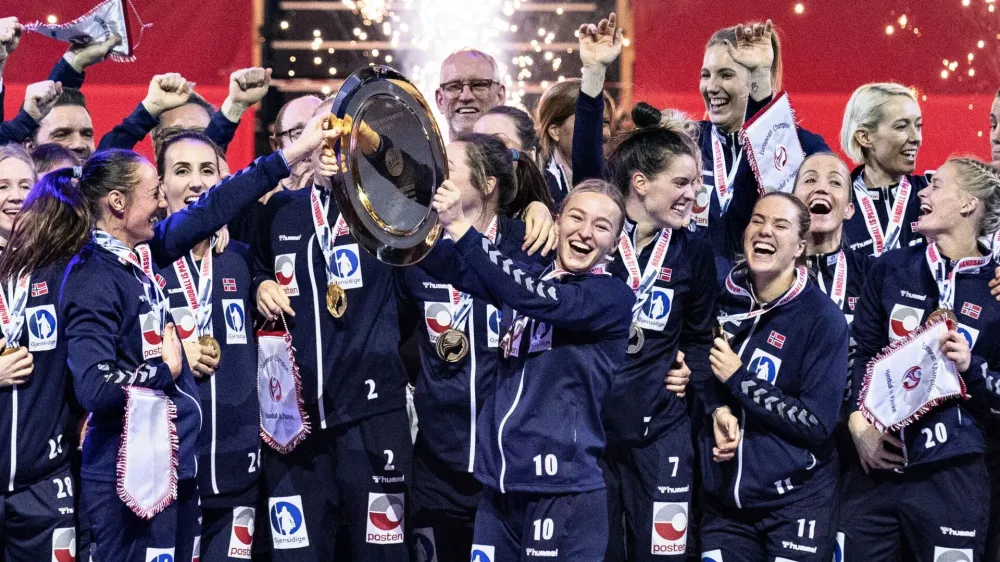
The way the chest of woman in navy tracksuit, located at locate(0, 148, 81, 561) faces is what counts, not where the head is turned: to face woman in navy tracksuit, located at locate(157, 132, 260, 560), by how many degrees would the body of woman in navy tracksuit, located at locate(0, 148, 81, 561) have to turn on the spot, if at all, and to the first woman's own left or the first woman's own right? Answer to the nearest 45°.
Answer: approximately 135° to the first woman's own left

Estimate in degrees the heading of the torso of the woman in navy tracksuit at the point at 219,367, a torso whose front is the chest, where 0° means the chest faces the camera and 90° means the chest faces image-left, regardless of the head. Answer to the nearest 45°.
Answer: approximately 0°

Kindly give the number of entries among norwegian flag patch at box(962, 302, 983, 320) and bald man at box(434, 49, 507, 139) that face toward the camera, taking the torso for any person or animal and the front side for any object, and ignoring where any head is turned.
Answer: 2

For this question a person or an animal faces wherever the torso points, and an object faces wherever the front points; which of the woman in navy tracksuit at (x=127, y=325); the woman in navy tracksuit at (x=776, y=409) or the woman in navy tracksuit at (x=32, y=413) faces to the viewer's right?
the woman in navy tracksuit at (x=127, y=325)

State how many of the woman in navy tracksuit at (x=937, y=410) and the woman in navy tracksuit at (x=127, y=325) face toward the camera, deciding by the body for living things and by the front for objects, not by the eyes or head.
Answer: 1

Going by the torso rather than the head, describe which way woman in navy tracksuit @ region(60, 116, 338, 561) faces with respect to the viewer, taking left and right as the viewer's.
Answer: facing to the right of the viewer

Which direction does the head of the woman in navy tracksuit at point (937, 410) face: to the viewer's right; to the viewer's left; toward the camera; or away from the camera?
to the viewer's left
